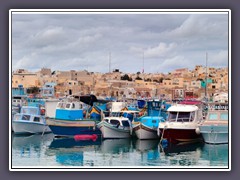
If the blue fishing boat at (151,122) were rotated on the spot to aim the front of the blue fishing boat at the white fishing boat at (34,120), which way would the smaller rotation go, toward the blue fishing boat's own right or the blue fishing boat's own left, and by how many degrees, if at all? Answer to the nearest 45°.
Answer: approximately 45° to the blue fishing boat's own right

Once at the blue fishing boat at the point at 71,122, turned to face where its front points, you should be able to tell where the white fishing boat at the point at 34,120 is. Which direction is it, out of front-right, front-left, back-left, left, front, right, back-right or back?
front-right

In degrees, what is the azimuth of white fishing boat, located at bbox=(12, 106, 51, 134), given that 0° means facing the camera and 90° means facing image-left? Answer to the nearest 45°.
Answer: approximately 45°

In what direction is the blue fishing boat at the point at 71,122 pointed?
to the viewer's left

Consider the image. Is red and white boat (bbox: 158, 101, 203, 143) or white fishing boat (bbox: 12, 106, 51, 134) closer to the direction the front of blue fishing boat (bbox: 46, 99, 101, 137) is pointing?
the white fishing boat

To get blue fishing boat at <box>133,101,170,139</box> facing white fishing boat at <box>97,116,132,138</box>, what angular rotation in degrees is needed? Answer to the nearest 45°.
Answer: approximately 45° to its right

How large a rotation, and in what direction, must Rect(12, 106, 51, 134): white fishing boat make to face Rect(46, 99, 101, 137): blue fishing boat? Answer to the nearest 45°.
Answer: approximately 90° to its left

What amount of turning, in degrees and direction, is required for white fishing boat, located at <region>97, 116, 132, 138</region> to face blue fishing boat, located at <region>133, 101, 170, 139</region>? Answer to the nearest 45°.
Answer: approximately 135° to its left

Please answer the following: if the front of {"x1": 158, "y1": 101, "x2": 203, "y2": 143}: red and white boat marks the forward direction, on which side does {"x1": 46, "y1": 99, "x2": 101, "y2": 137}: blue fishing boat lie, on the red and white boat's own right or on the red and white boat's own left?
on the red and white boat's own right

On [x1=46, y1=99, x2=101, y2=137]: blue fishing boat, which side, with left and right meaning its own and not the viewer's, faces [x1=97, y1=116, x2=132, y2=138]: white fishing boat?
back
